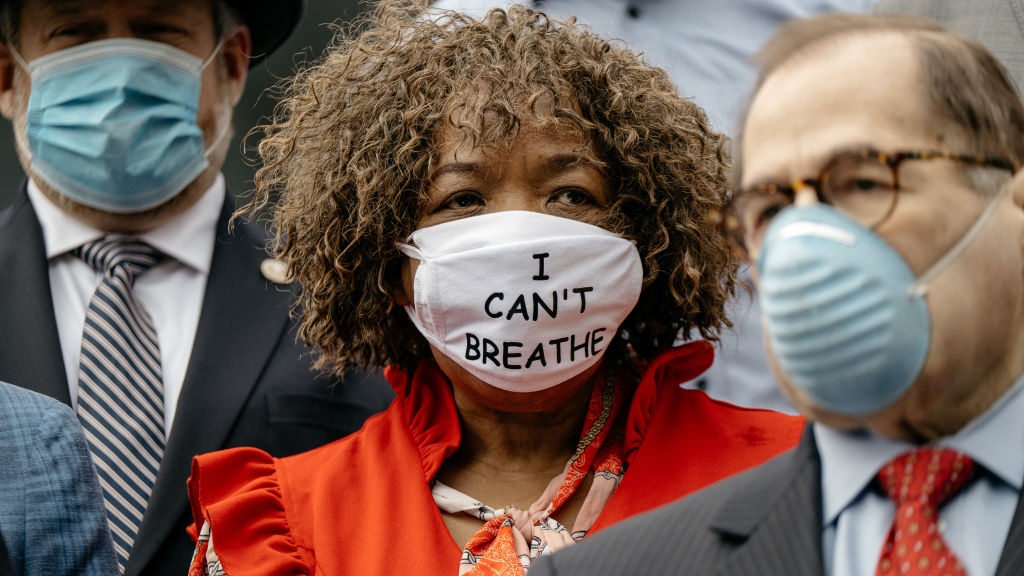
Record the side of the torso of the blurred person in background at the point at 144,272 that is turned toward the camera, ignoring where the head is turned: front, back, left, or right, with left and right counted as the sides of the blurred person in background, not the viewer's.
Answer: front

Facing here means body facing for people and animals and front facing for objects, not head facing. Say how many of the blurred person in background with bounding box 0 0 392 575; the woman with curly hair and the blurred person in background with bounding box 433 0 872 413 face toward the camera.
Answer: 3

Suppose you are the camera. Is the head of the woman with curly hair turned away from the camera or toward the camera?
toward the camera

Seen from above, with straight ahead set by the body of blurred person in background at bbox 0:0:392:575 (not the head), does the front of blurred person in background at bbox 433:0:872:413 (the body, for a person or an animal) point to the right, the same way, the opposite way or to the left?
the same way

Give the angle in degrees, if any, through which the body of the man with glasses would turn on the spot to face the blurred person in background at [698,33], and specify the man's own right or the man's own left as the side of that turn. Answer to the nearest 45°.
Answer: approximately 135° to the man's own right

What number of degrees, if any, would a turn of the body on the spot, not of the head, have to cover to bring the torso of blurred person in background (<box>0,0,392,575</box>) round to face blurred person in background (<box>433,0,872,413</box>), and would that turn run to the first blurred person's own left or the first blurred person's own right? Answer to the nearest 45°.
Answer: approximately 90° to the first blurred person's own left

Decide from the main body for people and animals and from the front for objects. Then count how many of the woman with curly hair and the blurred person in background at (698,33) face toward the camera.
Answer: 2

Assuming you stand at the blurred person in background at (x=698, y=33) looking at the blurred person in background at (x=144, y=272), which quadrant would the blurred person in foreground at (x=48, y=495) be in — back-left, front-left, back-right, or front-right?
front-left

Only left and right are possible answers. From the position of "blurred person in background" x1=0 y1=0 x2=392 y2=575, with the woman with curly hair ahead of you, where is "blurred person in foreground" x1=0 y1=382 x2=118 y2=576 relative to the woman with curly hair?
right

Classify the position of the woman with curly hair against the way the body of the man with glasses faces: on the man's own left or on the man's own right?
on the man's own right

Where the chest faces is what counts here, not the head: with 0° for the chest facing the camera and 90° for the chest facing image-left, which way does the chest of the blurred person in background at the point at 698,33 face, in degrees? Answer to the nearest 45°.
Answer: approximately 0°

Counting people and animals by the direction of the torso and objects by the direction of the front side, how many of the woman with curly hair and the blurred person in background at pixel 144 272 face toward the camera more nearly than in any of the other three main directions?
2

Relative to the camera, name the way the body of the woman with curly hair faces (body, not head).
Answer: toward the camera

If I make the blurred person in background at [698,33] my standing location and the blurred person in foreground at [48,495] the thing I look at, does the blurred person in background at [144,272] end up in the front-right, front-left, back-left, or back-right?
front-right

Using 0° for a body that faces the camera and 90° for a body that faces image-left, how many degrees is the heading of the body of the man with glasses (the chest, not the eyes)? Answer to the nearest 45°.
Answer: approximately 45°

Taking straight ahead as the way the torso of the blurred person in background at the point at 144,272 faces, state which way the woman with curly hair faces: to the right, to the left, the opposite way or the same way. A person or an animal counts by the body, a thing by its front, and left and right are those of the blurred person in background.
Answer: the same way

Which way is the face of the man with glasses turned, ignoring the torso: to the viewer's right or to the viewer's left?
to the viewer's left

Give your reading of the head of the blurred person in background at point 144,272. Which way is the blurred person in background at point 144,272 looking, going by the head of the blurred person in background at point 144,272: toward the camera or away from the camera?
toward the camera
